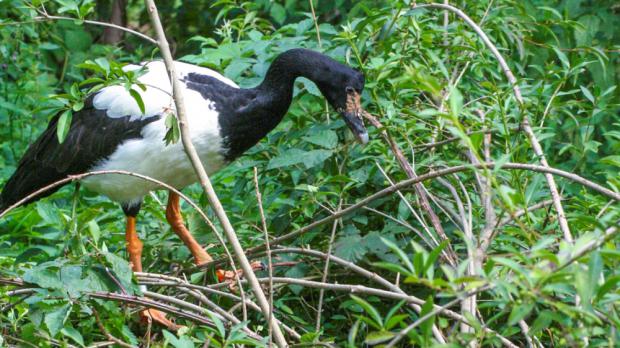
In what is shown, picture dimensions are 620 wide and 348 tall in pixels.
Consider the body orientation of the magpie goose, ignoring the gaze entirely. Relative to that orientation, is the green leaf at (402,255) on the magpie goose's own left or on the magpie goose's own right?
on the magpie goose's own right

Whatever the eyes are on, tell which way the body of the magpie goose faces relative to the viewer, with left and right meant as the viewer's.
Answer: facing to the right of the viewer

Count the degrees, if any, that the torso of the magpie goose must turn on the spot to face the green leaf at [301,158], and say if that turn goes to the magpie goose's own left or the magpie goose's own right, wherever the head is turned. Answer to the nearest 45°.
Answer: approximately 45° to the magpie goose's own right

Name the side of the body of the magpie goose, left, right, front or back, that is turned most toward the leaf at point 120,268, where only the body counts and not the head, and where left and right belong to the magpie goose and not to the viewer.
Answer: right

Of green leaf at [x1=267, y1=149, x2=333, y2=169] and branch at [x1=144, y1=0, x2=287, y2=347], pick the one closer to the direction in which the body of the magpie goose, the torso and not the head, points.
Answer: the green leaf

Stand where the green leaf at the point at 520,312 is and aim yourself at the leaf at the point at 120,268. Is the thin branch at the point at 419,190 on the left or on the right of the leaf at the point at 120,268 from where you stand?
right

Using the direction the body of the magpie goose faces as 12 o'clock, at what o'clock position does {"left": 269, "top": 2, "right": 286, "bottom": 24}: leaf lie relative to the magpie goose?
The leaf is roughly at 10 o'clock from the magpie goose.

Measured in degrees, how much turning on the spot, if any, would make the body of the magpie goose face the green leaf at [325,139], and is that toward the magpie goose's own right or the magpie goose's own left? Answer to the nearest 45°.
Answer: approximately 45° to the magpie goose's own right
